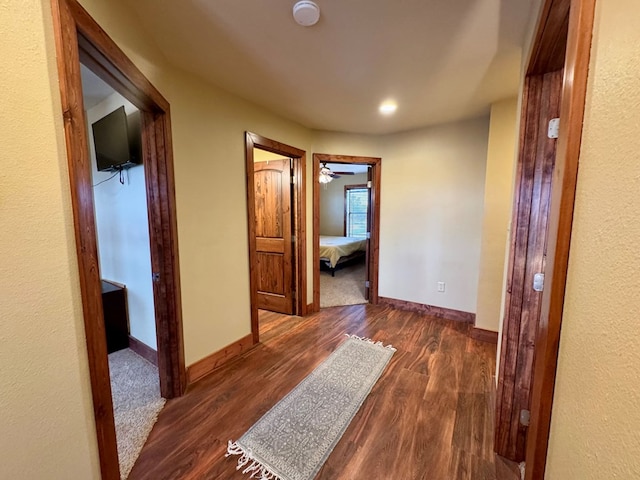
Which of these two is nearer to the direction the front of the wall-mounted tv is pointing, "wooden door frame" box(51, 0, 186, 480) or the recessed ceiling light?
the wooden door frame

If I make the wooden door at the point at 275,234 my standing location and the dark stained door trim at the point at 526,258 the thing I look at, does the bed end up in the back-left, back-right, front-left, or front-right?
back-left

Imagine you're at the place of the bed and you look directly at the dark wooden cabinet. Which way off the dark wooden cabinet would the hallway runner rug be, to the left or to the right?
left

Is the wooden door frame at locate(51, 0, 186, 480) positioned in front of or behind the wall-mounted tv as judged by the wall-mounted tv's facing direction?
in front

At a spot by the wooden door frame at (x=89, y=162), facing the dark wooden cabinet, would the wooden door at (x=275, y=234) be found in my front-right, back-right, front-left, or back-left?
front-right

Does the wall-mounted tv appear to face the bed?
no

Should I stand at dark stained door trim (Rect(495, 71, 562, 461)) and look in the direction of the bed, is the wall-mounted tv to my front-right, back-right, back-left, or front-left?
front-left
